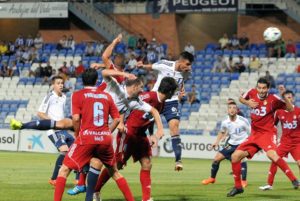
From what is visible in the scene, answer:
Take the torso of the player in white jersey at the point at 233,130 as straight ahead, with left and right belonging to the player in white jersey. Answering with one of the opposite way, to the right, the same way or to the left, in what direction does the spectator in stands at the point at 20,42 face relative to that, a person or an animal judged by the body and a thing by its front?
the same way

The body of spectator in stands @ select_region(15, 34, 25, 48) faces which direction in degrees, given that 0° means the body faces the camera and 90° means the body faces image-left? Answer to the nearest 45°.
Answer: approximately 0°

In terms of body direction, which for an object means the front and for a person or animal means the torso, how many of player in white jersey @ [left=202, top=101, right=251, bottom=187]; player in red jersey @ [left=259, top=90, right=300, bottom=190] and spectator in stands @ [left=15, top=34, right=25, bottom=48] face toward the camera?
3

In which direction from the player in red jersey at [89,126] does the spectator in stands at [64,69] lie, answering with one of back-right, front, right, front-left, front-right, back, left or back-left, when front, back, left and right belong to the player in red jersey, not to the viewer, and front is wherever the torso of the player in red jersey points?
front

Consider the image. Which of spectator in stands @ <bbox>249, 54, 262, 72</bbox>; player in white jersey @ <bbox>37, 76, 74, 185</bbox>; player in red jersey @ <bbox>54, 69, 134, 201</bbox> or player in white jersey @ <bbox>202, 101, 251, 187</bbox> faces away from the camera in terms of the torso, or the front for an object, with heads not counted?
the player in red jersey

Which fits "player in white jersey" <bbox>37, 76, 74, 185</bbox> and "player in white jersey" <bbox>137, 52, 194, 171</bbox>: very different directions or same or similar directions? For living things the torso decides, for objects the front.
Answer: same or similar directions

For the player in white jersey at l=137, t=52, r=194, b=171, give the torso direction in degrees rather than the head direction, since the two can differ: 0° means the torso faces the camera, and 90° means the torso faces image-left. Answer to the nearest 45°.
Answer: approximately 315°

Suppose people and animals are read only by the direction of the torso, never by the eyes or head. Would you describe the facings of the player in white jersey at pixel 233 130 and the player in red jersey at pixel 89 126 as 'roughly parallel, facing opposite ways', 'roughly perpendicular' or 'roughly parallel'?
roughly parallel, facing opposite ways

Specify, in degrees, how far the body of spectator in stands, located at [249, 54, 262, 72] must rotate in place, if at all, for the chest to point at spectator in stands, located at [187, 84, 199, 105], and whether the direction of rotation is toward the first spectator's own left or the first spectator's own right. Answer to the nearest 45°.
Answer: approximately 45° to the first spectator's own right

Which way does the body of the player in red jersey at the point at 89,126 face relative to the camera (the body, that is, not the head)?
away from the camera

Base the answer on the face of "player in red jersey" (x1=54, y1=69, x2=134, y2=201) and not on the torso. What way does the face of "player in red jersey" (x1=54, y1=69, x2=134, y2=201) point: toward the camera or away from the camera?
away from the camera

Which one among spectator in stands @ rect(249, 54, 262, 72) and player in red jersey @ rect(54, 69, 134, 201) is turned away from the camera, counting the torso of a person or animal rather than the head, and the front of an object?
the player in red jersey

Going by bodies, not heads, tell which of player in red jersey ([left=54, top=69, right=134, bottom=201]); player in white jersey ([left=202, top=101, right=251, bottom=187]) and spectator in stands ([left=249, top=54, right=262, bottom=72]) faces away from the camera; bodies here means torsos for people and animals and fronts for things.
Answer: the player in red jersey

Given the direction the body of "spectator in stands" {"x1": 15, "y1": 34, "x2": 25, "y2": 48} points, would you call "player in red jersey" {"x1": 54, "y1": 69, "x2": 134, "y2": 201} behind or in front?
in front
